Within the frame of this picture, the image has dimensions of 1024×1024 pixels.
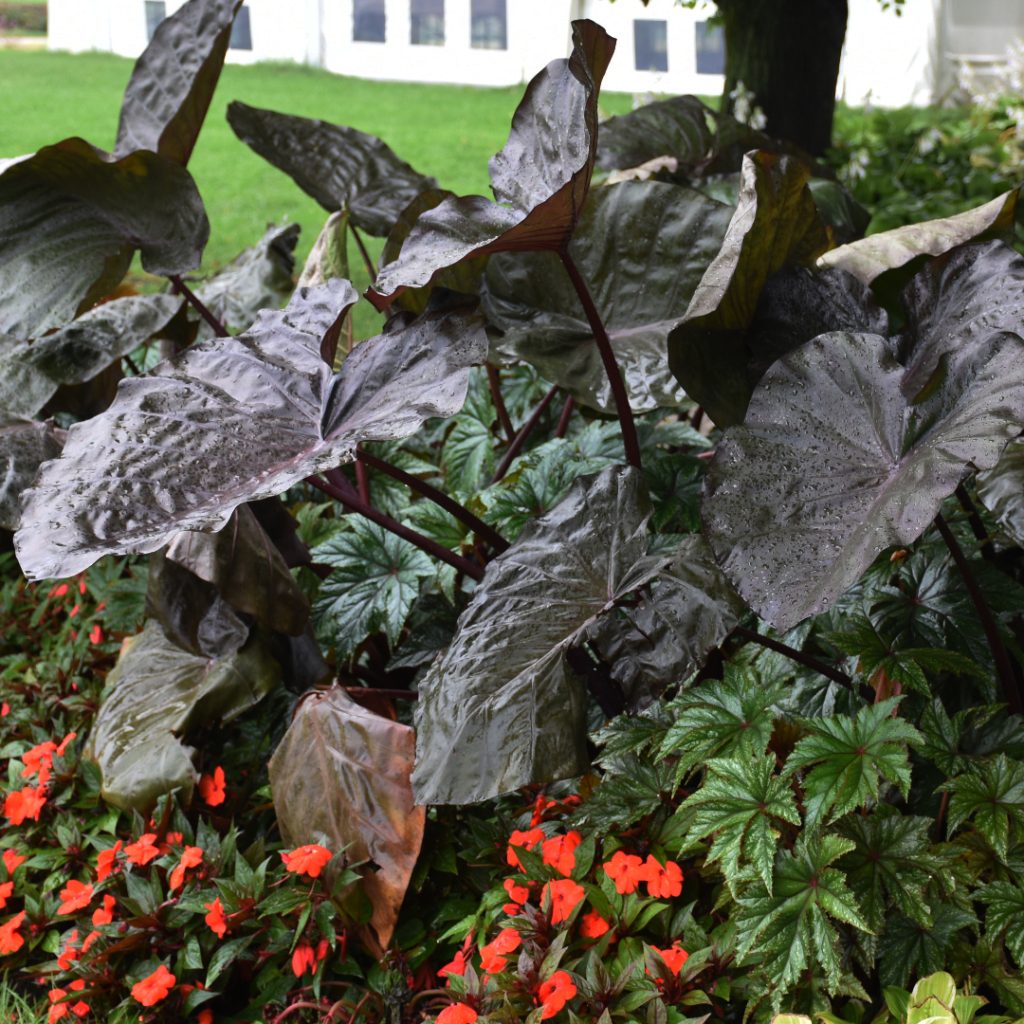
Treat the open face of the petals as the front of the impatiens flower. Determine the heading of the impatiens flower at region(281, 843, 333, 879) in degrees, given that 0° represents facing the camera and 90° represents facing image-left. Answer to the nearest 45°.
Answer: approximately 0°
